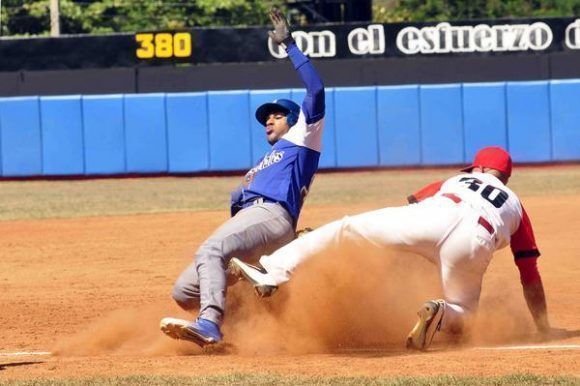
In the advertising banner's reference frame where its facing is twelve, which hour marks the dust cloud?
The dust cloud is roughly at 12 o'clock from the advertising banner.

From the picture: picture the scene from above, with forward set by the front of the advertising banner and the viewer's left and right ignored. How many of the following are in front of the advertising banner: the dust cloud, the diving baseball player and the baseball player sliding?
3

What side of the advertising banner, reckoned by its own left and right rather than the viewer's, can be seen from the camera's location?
front

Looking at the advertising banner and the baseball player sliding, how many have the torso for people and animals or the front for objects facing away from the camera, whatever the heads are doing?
0

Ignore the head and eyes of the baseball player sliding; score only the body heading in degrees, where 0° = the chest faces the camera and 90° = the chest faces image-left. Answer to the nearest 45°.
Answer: approximately 45°

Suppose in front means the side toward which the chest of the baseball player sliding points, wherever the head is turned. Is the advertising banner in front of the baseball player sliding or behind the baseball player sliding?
behind

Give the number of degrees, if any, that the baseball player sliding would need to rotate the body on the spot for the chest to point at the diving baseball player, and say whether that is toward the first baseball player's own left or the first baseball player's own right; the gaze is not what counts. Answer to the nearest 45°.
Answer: approximately 90° to the first baseball player's own left

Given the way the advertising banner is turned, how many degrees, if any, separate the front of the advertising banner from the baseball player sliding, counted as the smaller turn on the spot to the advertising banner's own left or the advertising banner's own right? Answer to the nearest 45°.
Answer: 0° — it already faces them

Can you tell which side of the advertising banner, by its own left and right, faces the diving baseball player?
front

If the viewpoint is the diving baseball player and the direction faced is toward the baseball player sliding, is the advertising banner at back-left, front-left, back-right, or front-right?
front-right

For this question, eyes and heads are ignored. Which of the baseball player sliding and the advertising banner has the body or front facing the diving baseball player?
the advertising banner
